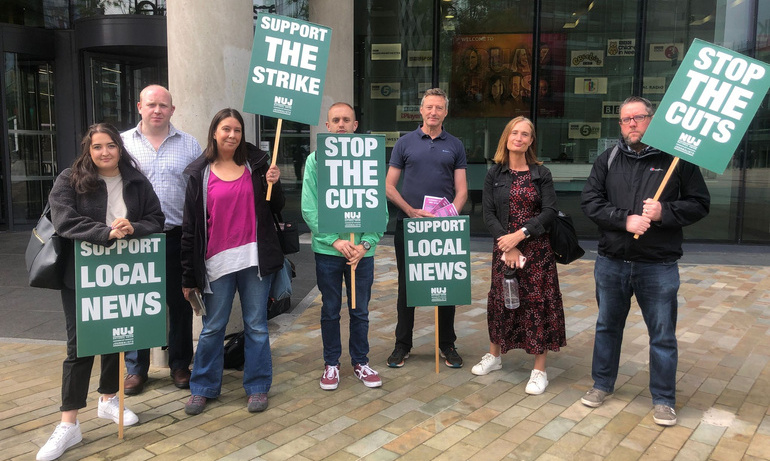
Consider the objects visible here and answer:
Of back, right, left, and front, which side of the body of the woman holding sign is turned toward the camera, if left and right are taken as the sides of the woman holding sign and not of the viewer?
front

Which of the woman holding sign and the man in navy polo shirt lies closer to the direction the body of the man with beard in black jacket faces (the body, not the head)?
the woman holding sign

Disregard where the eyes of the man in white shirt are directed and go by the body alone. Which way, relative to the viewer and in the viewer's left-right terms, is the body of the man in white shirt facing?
facing the viewer

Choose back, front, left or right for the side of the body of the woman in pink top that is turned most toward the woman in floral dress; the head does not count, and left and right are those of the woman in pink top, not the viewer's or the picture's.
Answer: left

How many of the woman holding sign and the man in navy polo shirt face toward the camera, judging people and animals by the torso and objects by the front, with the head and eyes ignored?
2

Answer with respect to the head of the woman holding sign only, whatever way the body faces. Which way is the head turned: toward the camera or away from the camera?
toward the camera

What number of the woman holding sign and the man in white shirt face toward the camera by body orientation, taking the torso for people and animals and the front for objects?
2

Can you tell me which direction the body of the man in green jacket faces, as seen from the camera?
toward the camera

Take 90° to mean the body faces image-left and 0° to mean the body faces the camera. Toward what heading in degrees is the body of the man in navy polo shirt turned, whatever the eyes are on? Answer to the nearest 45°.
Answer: approximately 0°

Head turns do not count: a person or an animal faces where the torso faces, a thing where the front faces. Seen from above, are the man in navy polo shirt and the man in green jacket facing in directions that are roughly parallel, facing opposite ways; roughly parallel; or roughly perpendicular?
roughly parallel

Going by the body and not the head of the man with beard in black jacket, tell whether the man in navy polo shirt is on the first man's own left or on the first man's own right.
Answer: on the first man's own right

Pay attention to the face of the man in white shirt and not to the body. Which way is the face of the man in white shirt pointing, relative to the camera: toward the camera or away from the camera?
toward the camera
